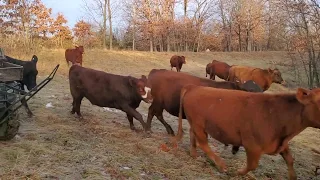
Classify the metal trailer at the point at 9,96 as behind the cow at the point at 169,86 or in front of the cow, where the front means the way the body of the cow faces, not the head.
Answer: behind

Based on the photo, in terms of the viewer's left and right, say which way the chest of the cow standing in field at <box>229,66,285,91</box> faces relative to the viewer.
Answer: facing to the right of the viewer

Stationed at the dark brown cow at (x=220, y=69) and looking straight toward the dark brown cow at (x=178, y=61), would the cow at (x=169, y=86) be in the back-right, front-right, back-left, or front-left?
back-left

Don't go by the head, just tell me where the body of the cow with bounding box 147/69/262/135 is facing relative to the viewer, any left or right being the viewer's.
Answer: facing to the right of the viewer

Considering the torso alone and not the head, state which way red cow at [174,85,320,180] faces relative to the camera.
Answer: to the viewer's right

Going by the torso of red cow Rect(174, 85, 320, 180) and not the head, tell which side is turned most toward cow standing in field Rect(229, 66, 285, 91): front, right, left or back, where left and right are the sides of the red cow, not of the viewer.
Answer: left

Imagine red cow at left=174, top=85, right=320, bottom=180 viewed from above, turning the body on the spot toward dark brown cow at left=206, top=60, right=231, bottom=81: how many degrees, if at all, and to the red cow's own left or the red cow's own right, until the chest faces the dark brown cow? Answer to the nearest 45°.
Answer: approximately 90° to the red cow's own left

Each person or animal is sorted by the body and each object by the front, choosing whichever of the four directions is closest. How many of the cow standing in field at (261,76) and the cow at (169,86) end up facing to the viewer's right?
2

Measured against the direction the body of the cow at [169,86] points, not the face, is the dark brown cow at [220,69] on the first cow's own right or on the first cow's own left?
on the first cow's own left

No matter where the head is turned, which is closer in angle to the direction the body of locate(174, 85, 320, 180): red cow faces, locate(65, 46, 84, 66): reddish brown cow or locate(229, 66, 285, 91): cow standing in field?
the cow standing in field

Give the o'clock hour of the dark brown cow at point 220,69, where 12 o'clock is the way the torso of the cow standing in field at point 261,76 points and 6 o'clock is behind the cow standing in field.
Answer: The dark brown cow is roughly at 8 o'clock from the cow standing in field.
